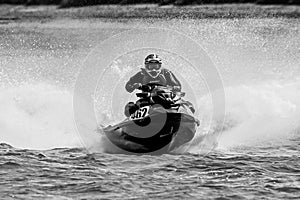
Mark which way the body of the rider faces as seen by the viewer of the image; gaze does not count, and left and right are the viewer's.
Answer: facing the viewer
